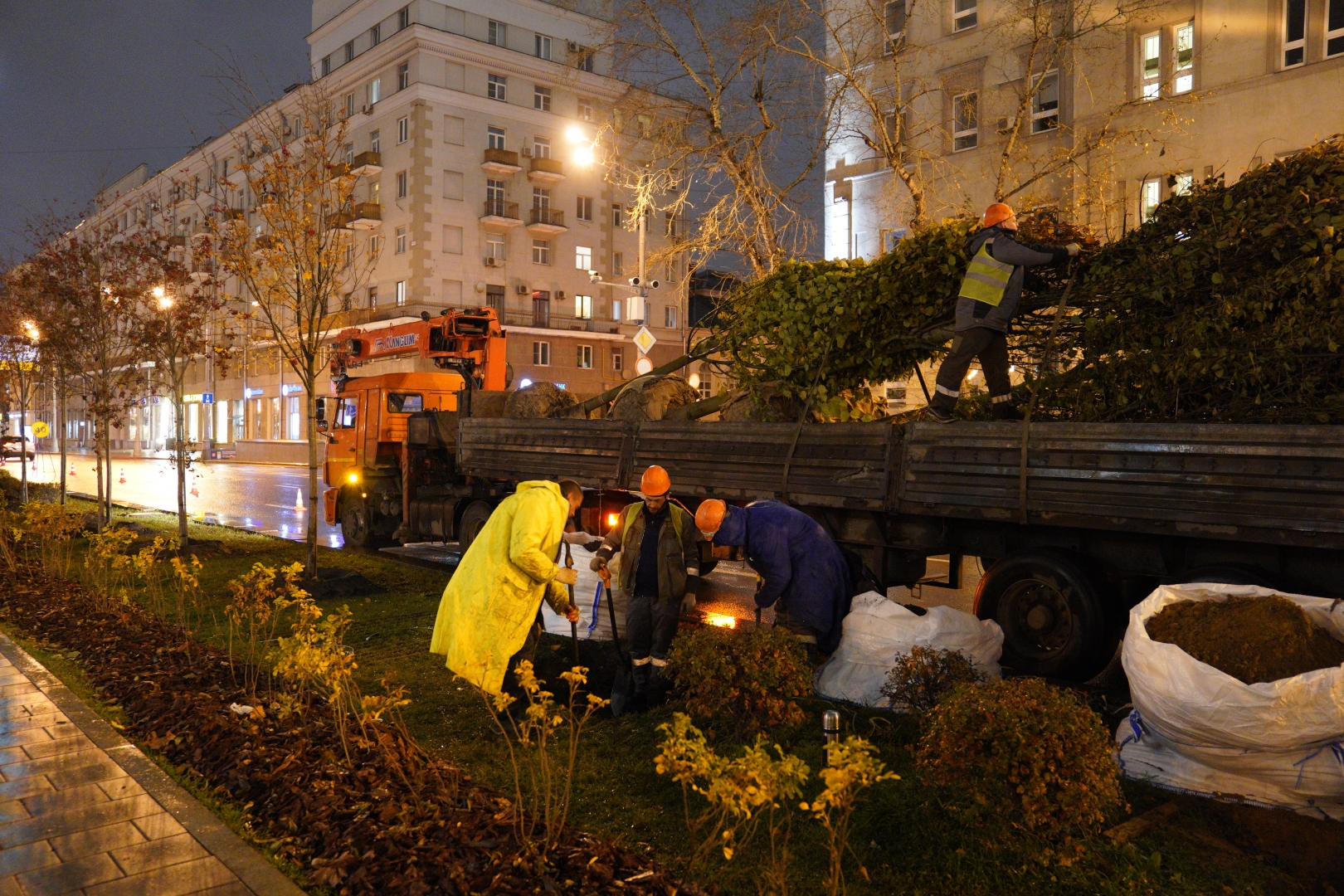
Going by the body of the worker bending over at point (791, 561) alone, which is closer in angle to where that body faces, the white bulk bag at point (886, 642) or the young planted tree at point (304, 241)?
the young planted tree

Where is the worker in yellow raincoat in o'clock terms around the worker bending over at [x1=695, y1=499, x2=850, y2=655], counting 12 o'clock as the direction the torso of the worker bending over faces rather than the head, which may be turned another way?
The worker in yellow raincoat is roughly at 11 o'clock from the worker bending over.

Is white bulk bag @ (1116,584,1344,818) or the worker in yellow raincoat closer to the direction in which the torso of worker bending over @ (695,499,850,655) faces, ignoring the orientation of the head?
the worker in yellow raincoat

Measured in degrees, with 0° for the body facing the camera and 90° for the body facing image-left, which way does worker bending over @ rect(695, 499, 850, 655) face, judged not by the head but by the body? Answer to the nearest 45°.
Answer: approximately 90°

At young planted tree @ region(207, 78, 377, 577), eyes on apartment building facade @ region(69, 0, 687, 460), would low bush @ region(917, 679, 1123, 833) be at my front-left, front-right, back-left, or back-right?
back-right

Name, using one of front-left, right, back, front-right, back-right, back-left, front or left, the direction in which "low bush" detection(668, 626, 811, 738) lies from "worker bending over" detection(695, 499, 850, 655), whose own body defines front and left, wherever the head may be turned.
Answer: left

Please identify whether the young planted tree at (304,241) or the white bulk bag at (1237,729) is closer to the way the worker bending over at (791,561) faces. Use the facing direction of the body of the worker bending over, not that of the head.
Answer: the young planted tree

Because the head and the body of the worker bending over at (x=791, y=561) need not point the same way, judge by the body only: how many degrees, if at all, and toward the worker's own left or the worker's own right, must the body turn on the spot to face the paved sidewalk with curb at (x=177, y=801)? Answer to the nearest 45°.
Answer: approximately 45° to the worker's own left

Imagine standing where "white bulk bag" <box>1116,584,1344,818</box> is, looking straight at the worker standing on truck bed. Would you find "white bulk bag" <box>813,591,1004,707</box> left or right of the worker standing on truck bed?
left

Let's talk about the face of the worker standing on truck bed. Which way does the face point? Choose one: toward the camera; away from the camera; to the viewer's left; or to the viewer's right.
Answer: to the viewer's right

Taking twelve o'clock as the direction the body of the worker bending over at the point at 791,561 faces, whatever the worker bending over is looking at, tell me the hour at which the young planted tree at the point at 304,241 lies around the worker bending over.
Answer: The young planted tree is roughly at 1 o'clock from the worker bending over.

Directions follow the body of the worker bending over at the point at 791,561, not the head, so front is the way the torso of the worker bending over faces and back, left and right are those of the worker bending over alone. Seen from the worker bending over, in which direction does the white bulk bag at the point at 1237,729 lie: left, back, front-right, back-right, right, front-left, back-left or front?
back-left

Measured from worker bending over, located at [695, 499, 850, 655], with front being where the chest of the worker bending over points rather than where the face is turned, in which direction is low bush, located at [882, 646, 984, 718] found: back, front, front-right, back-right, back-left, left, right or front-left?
back-left

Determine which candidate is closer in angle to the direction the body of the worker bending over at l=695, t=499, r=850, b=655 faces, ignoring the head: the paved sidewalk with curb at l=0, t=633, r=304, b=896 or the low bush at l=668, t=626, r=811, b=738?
the paved sidewalk with curb
